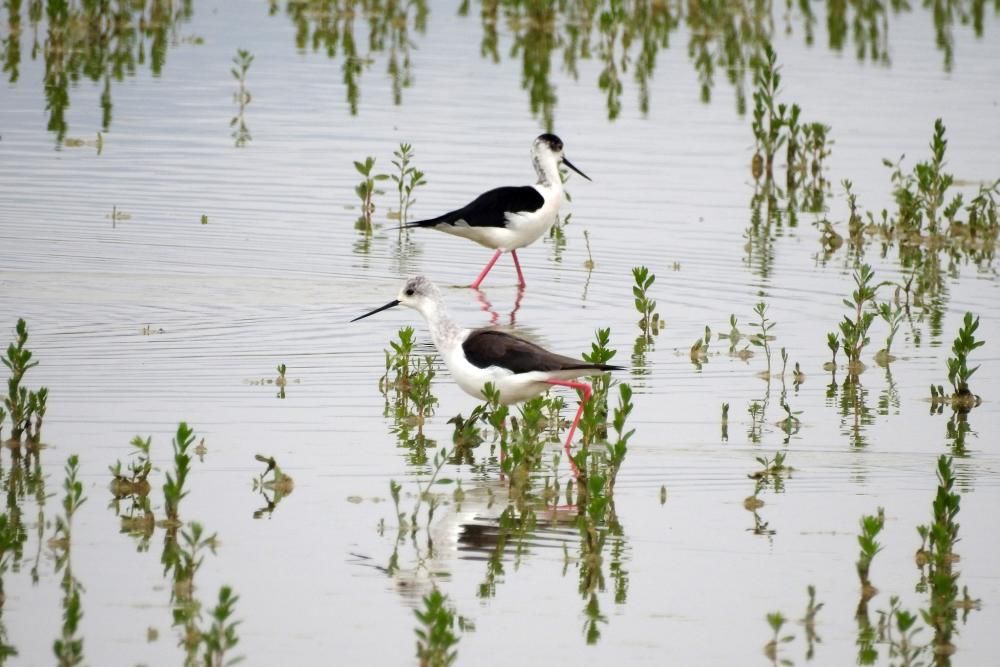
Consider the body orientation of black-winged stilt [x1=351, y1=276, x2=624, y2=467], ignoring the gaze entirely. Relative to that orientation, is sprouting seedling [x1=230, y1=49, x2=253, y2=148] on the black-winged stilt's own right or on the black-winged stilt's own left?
on the black-winged stilt's own right

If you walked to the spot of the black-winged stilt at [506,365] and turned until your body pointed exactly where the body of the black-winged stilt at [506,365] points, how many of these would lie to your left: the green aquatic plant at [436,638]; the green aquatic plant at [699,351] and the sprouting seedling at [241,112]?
1

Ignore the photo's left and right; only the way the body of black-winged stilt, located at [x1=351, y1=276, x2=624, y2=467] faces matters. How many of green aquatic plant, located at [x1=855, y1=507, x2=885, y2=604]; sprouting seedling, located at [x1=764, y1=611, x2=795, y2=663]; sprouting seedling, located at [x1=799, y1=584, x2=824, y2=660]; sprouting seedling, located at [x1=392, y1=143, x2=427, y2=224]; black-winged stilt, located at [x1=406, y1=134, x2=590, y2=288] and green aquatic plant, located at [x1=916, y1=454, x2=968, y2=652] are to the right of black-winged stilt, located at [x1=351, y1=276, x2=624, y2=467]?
2

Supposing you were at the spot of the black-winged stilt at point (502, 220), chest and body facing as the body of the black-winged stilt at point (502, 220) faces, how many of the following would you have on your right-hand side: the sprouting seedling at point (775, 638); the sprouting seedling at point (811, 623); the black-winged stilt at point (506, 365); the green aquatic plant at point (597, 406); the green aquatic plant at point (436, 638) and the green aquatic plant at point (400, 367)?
6

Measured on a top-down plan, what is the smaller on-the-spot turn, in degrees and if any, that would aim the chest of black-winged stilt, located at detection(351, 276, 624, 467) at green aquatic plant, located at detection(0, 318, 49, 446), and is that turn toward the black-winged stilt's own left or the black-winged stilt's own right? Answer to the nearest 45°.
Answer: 0° — it already faces it

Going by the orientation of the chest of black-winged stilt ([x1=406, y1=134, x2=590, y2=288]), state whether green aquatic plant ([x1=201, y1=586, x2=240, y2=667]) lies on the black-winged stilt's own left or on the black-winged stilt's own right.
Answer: on the black-winged stilt's own right

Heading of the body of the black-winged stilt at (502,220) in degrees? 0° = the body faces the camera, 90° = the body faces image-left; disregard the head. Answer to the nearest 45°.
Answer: approximately 270°

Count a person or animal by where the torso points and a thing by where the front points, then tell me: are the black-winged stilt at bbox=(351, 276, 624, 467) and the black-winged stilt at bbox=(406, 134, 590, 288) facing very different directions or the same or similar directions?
very different directions

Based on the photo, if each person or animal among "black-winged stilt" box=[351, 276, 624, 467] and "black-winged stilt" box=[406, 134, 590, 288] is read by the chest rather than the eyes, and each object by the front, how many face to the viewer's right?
1

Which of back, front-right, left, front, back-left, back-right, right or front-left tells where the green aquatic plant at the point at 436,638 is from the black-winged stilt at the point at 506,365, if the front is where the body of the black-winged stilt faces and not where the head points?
left

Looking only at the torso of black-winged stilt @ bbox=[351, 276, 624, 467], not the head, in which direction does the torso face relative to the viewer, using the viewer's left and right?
facing to the left of the viewer

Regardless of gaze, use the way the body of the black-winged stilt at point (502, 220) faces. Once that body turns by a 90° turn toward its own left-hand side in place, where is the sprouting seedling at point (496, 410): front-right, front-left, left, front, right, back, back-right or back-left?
back
